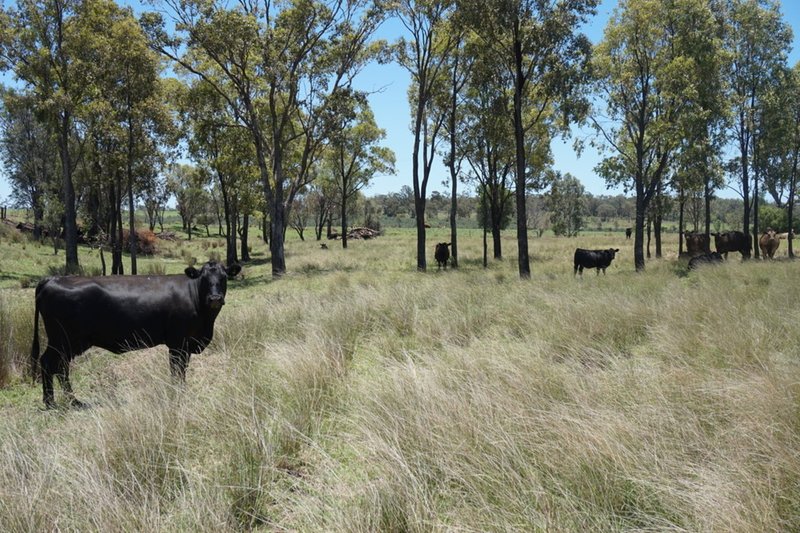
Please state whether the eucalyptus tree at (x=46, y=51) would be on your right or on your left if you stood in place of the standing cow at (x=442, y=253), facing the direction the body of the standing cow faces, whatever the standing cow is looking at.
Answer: on your right

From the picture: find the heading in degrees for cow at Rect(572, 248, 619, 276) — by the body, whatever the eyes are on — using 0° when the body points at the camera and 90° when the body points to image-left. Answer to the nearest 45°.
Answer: approximately 270°

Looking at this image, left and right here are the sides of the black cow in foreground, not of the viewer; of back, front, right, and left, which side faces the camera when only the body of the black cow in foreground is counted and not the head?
right

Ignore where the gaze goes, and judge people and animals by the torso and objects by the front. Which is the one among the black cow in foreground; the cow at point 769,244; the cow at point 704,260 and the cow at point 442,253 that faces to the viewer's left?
the cow at point 704,260

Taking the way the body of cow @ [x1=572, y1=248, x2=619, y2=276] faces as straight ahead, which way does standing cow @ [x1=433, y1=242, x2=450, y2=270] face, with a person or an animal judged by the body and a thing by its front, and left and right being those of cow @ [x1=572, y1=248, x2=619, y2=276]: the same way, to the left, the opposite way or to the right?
to the right

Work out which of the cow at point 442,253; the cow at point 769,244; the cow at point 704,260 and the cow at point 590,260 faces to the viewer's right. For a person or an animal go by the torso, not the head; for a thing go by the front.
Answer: the cow at point 590,260

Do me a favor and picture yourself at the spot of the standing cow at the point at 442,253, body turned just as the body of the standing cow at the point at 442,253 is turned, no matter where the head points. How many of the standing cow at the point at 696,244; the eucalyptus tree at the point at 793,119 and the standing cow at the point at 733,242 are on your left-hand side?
3
